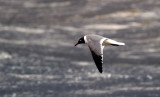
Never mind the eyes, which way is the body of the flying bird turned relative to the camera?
to the viewer's left
